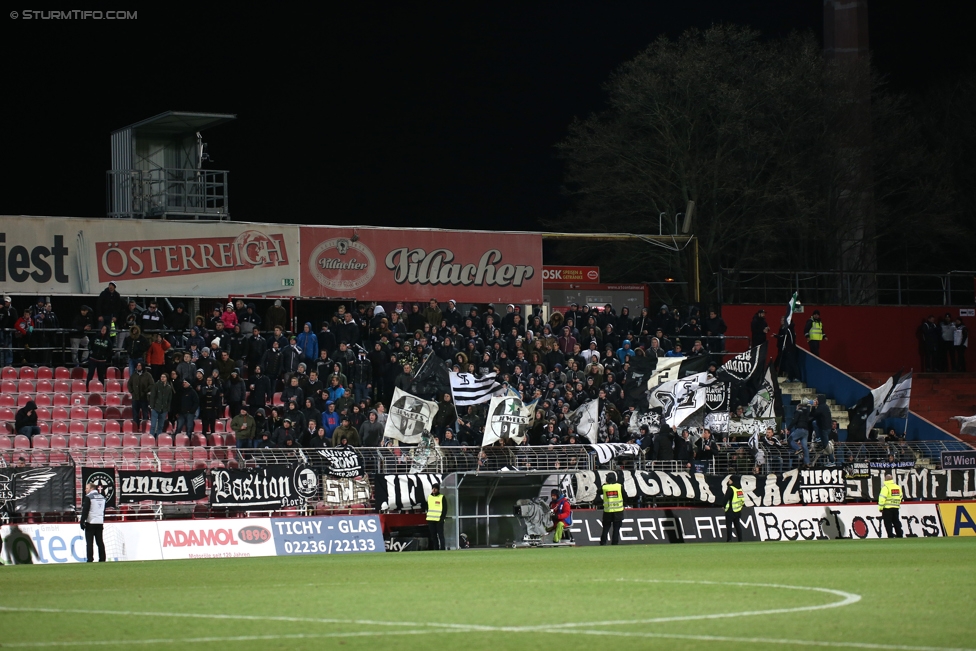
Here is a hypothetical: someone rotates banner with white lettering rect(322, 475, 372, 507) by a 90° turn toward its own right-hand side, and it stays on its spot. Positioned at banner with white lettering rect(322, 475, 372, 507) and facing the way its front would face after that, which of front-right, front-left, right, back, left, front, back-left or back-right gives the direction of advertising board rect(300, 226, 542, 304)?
right

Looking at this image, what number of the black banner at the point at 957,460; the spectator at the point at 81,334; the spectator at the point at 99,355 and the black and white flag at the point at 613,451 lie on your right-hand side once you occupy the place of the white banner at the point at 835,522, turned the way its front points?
3

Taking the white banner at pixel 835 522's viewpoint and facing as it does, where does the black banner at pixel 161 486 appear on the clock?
The black banner is roughly at 2 o'clock from the white banner.

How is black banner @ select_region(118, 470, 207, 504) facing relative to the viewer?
toward the camera

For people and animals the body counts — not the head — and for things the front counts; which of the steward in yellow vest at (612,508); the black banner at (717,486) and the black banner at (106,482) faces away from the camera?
the steward in yellow vest

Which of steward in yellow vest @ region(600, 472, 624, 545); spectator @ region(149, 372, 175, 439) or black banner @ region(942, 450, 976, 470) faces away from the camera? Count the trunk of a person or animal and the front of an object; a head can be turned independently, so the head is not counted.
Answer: the steward in yellow vest

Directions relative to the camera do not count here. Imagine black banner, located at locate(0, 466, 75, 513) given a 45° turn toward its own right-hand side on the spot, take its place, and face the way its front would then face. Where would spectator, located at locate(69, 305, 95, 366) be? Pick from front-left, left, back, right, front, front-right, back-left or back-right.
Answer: back-right

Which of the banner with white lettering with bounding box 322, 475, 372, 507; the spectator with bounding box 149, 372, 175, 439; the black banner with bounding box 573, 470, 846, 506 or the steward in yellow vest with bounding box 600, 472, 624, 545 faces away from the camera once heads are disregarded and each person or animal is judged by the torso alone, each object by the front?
the steward in yellow vest

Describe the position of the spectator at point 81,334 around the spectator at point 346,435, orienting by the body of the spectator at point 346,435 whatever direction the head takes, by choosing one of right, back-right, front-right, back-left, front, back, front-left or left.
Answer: back-right

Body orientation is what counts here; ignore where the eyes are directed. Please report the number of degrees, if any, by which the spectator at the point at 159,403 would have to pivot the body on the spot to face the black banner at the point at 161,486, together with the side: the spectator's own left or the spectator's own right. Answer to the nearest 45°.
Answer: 0° — they already face it

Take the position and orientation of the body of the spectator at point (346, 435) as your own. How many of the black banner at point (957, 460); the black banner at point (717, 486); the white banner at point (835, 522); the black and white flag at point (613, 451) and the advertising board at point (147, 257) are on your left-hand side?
4

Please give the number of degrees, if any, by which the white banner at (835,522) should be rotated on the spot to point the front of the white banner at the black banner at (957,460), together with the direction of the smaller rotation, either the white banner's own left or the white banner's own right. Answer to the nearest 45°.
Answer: approximately 135° to the white banner's own left

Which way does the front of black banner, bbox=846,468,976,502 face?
toward the camera

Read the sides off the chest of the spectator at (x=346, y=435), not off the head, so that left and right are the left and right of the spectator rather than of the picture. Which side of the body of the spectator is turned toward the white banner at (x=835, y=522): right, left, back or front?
left

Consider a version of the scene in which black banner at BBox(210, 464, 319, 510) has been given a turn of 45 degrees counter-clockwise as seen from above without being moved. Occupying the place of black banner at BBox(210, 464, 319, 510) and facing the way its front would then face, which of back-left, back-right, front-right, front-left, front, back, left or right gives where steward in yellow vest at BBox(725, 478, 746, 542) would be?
front-left

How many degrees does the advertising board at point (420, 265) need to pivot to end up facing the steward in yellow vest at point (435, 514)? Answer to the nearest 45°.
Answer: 0° — it already faces them

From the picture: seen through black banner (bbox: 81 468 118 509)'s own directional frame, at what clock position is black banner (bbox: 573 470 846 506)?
black banner (bbox: 573 470 846 506) is roughly at 9 o'clock from black banner (bbox: 81 468 118 509).

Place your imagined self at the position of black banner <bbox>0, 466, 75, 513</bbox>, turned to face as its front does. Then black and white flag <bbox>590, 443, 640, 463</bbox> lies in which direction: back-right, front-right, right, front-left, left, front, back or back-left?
left

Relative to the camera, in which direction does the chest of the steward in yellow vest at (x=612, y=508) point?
away from the camera

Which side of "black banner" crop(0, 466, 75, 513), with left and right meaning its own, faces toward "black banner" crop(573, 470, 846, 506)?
left
